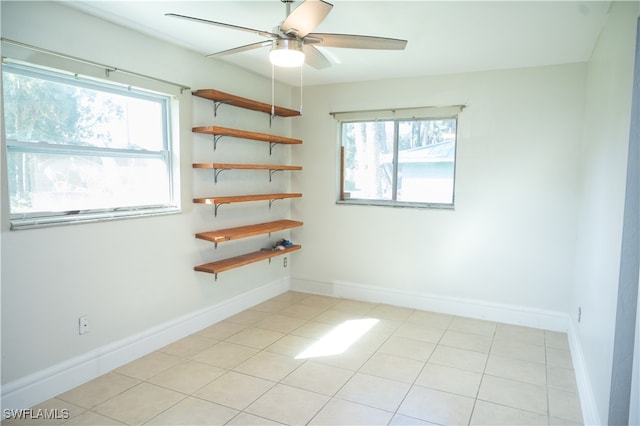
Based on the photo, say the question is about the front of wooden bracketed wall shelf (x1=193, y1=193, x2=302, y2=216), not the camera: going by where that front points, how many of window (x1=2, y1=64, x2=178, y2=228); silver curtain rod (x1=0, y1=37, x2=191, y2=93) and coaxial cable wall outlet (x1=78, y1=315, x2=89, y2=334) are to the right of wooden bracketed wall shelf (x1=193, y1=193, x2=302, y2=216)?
3

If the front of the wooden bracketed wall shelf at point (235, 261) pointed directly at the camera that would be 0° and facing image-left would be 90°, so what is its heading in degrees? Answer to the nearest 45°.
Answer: approximately 315°

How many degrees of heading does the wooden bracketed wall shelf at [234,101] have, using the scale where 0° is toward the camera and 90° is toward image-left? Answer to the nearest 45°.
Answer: approximately 315°

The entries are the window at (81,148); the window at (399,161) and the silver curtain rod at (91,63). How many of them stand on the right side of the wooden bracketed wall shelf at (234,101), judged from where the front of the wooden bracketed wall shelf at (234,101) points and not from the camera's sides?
2

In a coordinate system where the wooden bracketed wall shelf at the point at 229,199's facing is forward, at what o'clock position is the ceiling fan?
The ceiling fan is roughly at 1 o'clock from the wooden bracketed wall shelf.

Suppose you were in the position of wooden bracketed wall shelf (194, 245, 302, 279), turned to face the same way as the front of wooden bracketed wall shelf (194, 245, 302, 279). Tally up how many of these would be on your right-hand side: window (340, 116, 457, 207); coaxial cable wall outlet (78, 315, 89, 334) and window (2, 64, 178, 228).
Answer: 2

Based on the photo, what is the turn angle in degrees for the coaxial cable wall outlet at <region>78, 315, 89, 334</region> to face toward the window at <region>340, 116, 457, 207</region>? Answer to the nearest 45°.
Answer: approximately 45° to its left

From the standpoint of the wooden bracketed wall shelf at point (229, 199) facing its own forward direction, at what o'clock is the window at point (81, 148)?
The window is roughly at 3 o'clock from the wooden bracketed wall shelf.

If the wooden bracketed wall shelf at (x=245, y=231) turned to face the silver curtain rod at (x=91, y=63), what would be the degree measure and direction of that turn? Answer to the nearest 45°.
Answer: approximately 90° to its right

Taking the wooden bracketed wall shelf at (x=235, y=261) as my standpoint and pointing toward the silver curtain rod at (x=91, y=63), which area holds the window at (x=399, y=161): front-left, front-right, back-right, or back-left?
back-left

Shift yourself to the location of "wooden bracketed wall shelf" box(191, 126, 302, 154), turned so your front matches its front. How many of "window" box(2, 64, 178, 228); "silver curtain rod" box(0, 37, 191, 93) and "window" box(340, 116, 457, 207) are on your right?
2

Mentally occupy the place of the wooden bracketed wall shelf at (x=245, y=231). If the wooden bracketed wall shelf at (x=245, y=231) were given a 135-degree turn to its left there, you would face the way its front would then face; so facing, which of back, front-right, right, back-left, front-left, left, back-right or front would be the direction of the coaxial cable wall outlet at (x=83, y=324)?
back-left
